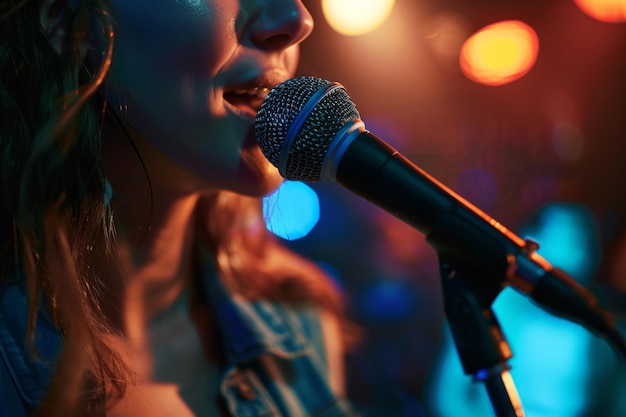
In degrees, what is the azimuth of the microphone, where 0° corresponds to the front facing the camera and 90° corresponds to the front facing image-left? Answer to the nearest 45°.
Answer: approximately 90°
